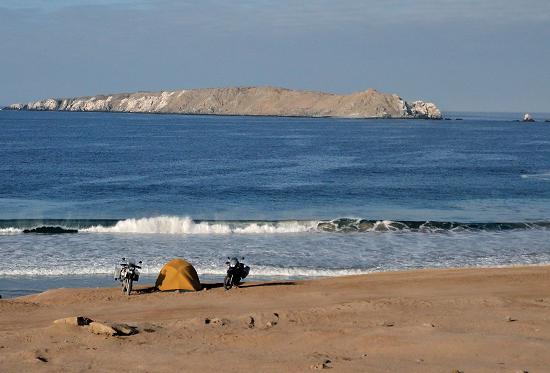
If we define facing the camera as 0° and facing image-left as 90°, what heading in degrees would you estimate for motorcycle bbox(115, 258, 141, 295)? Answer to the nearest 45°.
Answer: approximately 0°

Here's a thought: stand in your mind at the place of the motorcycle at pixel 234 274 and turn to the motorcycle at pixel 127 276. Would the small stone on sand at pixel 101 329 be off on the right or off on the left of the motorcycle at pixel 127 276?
left

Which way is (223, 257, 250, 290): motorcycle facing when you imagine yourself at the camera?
facing the viewer and to the left of the viewer

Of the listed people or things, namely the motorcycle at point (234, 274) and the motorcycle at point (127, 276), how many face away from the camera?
0

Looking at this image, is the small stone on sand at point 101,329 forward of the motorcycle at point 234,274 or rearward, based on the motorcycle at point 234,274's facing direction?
forward

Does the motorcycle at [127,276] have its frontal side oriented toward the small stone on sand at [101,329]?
yes

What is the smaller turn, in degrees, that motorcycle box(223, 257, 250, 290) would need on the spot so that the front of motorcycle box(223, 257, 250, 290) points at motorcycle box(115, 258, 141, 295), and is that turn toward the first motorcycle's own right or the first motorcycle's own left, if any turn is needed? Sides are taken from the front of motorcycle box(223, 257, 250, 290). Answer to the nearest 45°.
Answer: approximately 45° to the first motorcycle's own right

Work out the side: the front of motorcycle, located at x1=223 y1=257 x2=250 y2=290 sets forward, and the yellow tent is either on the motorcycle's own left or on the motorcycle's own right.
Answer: on the motorcycle's own right
